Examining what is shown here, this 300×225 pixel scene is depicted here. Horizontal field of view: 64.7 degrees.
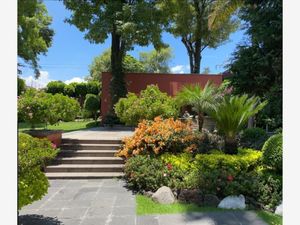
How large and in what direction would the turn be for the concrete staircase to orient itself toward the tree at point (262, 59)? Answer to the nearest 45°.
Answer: approximately 90° to its left

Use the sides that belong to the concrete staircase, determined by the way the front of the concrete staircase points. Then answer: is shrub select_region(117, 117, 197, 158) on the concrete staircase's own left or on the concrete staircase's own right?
on the concrete staircase's own left

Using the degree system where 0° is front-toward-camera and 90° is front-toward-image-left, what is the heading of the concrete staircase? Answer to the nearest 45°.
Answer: approximately 0°

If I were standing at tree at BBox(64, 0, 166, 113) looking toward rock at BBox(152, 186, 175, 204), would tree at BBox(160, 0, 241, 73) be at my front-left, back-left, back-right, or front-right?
back-left

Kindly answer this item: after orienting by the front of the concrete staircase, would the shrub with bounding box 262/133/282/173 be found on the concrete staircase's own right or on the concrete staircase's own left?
on the concrete staircase's own left

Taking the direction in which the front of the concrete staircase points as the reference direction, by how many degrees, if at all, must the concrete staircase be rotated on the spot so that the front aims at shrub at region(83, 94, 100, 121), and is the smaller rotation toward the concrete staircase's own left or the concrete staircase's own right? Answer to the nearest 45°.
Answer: approximately 180°

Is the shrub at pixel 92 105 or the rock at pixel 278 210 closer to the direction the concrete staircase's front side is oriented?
the rock

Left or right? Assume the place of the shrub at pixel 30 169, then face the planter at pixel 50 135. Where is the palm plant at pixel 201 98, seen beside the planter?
right

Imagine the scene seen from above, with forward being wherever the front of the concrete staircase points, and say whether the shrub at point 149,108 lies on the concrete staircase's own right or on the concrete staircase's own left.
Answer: on the concrete staircase's own left

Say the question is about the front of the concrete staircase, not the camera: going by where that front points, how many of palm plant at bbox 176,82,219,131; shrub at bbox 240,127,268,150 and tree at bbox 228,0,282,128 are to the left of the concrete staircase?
3
